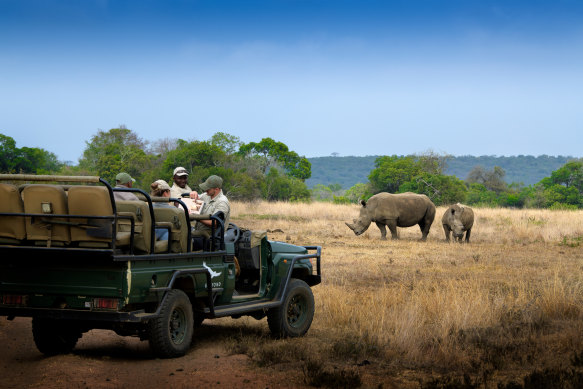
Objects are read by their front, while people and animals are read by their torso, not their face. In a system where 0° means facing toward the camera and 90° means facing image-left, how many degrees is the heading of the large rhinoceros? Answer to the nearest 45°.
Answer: approximately 90°

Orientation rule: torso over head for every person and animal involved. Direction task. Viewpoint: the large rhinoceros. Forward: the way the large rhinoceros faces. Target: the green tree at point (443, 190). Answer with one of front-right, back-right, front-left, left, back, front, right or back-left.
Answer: right

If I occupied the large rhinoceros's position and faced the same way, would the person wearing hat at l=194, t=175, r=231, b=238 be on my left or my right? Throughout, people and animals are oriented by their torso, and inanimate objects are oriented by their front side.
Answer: on my left

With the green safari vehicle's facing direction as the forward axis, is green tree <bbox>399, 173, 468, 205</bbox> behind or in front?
in front

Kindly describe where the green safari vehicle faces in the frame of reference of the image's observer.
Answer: facing away from the viewer and to the right of the viewer

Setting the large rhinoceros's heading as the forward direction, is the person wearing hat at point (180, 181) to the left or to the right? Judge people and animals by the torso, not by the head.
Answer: on its left

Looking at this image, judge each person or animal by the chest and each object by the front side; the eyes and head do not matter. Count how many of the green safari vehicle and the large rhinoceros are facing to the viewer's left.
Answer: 1
